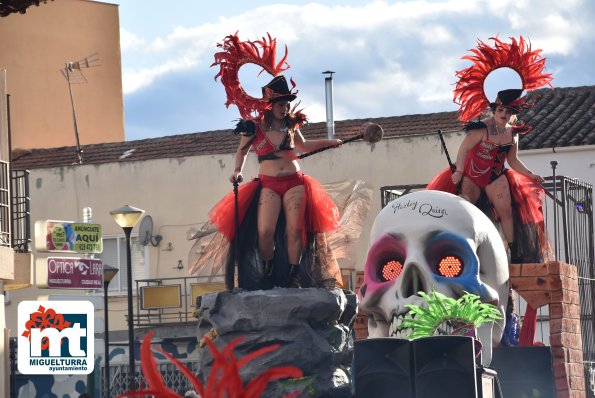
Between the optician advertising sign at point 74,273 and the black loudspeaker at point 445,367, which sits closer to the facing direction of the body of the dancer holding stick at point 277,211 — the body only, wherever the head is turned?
the black loudspeaker

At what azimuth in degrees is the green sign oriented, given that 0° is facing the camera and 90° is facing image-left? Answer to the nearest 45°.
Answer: approximately 0°
